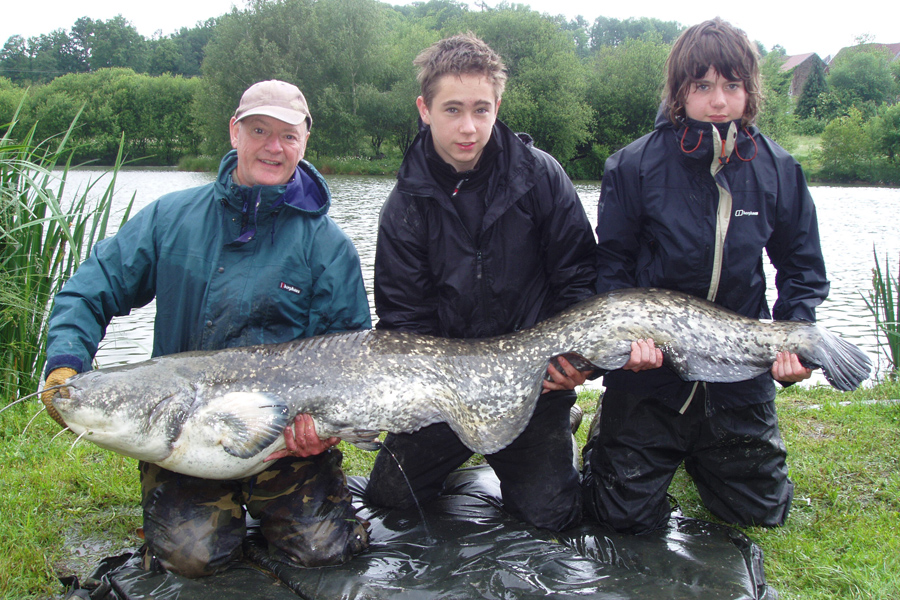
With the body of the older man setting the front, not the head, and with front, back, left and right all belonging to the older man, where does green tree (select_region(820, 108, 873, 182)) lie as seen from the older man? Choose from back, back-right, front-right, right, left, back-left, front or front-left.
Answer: back-left

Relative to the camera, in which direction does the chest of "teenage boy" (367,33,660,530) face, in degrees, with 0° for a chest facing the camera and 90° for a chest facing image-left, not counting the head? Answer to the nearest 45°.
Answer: approximately 0°

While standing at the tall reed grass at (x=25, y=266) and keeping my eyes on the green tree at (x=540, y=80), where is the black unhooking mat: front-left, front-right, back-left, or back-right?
back-right

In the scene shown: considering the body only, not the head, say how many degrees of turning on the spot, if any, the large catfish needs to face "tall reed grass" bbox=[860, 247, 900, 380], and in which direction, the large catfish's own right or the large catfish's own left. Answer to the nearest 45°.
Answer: approximately 135° to the large catfish's own right

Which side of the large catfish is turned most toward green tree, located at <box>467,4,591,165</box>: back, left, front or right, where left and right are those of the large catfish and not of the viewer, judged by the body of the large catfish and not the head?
right

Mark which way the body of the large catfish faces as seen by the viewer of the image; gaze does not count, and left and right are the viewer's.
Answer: facing to the left of the viewer

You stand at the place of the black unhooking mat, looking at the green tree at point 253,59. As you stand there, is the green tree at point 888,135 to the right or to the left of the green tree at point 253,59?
right

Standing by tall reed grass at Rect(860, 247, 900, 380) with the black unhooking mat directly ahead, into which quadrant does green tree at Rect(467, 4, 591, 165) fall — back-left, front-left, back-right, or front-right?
back-right
